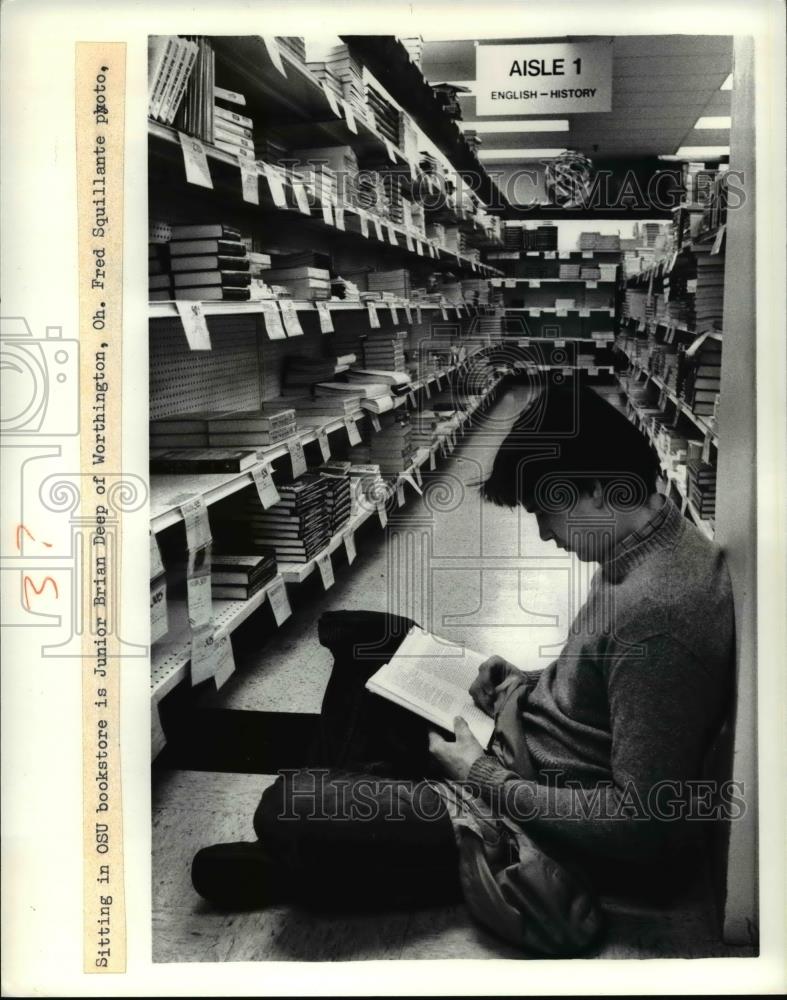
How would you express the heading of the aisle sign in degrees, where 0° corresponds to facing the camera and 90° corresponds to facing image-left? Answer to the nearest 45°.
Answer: approximately 0°
